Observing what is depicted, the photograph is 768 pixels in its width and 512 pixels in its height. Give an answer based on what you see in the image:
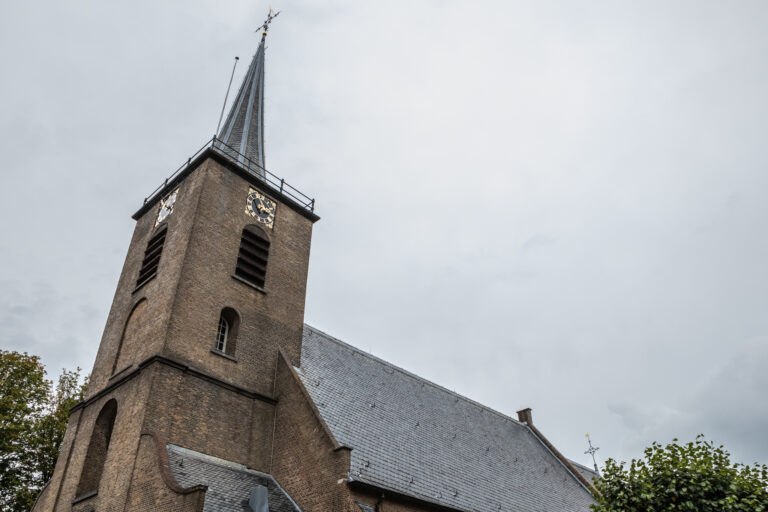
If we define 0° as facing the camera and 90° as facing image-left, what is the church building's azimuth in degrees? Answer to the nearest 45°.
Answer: approximately 45°
